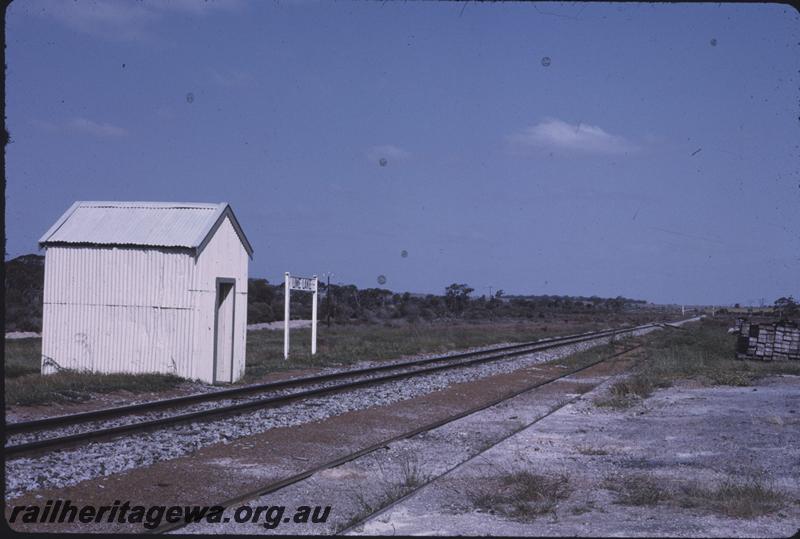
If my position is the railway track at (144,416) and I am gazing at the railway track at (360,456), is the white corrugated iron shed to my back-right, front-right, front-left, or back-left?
back-left

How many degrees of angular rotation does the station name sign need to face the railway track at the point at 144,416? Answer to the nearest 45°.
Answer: approximately 45° to its right

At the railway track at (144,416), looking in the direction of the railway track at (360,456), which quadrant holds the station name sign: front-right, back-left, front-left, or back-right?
back-left

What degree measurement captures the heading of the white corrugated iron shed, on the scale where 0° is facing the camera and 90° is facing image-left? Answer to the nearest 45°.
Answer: approximately 315°

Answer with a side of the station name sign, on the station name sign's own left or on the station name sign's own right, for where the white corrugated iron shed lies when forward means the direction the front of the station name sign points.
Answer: on the station name sign's own right

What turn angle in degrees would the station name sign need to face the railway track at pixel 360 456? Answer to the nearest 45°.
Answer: approximately 45° to its right

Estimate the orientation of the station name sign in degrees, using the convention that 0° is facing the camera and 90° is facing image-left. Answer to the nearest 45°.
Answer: approximately 315°

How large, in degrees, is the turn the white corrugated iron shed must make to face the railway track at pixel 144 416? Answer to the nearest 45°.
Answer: approximately 45° to its right

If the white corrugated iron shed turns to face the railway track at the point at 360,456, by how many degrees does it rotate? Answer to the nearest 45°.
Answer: approximately 45° to its right

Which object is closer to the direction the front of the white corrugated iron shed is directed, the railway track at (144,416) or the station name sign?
the railway track
